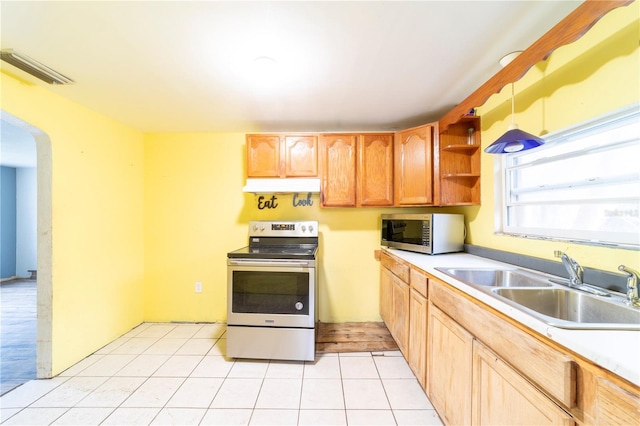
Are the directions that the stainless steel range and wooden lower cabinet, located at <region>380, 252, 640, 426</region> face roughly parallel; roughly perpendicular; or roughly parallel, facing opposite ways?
roughly perpendicular

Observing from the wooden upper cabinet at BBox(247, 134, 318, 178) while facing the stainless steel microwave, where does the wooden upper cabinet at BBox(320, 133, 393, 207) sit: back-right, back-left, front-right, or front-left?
front-left

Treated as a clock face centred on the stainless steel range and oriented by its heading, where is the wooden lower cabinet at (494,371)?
The wooden lower cabinet is roughly at 11 o'clock from the stainless steel range.

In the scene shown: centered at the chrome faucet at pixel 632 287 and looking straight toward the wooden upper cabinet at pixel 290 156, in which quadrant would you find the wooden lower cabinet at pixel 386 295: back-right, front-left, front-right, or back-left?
front-right

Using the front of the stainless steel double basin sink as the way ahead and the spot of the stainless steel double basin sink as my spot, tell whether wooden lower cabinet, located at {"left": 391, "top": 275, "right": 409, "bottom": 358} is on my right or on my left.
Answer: on my right

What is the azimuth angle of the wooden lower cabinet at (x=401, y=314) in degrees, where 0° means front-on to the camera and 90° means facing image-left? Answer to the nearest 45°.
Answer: approximately 90°

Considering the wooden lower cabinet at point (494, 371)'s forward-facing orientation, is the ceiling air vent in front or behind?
in front

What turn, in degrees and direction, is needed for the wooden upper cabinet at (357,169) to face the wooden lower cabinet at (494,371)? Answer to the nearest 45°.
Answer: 0° — it already faces it

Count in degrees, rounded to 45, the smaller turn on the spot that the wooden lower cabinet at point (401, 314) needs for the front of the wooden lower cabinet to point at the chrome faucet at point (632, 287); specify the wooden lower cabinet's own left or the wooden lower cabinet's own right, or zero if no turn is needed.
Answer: approximately 135° to the wooden lower cabinet's own left

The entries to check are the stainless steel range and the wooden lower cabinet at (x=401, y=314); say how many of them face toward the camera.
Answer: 1

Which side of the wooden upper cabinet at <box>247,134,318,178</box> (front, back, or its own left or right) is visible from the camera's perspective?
front

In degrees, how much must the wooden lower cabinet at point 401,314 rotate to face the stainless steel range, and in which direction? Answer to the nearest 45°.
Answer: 0° — it already faces it

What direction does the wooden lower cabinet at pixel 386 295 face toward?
to the viewer's left

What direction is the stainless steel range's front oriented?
toward the camera

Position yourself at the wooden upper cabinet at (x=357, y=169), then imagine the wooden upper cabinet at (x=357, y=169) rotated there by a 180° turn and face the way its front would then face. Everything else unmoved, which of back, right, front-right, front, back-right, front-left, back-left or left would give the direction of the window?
back-right
